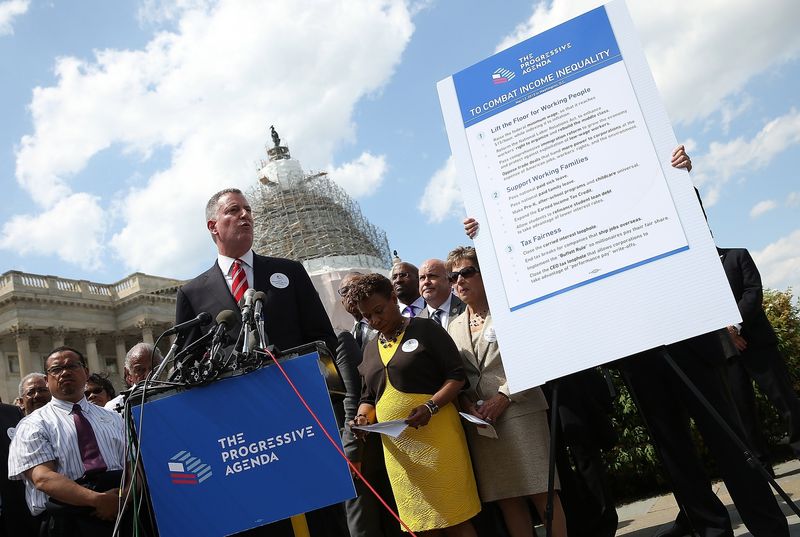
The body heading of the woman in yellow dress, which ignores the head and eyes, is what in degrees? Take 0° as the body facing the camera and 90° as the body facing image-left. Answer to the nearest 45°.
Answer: approximately 45°

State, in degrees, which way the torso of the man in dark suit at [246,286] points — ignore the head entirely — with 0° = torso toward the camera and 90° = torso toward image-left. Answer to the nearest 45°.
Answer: approximately 0°

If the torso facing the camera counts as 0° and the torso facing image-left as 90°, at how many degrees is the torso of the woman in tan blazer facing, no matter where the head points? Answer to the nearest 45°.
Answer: approximately 45°

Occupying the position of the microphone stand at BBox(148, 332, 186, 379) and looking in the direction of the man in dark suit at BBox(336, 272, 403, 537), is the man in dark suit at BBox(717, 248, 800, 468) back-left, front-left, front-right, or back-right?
front-right

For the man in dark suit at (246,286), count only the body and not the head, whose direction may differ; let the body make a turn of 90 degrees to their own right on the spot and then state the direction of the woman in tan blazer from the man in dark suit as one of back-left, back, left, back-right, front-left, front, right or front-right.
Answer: back

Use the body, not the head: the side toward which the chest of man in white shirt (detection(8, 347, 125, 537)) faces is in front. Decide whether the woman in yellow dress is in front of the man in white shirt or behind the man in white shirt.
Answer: in front

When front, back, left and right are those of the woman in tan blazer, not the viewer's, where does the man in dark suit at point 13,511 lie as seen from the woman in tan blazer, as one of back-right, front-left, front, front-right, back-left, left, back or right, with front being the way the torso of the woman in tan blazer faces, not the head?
front-right

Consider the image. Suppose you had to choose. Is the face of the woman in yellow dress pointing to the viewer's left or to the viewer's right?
to the viewer's left

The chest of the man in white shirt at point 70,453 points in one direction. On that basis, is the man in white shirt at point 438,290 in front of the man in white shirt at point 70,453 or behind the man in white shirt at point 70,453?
in front

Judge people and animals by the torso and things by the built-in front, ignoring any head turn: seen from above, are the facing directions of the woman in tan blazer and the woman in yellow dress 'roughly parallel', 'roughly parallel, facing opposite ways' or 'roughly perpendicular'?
roughly parallel
